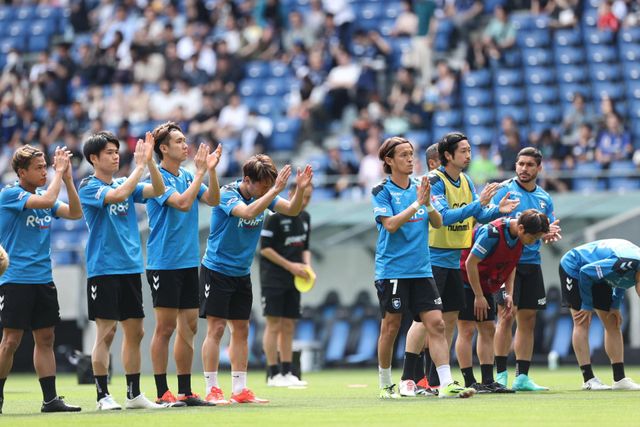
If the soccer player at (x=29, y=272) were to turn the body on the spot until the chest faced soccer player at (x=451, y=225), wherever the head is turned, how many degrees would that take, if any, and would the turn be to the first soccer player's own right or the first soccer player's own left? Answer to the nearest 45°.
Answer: approximately 45° to the first soccer player's own left

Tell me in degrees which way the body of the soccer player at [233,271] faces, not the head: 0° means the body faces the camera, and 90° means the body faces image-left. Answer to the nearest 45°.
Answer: approximately 315°

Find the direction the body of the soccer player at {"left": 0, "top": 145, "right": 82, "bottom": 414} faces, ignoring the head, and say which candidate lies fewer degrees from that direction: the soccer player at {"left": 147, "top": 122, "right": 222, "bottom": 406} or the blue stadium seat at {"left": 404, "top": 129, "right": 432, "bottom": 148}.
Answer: the soccer player

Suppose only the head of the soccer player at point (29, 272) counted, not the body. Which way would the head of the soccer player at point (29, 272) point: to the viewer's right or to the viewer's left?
to the viewer's right

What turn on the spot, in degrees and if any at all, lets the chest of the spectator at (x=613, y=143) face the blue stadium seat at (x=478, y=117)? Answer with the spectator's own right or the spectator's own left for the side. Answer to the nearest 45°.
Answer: approximately 135° to the spectator's own right

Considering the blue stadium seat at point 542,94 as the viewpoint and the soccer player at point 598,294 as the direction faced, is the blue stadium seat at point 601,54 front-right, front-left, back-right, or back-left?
back-left

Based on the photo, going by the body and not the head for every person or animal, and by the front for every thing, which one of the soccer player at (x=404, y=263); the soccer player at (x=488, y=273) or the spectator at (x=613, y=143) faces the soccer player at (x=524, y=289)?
the spectator

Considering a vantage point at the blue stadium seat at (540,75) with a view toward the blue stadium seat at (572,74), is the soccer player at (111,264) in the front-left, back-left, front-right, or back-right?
back-right

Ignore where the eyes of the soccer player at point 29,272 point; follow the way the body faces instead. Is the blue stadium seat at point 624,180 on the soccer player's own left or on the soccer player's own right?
on the soccer player's own left

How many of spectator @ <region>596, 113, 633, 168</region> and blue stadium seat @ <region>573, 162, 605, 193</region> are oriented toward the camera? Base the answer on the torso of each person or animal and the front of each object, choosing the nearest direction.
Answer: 2
